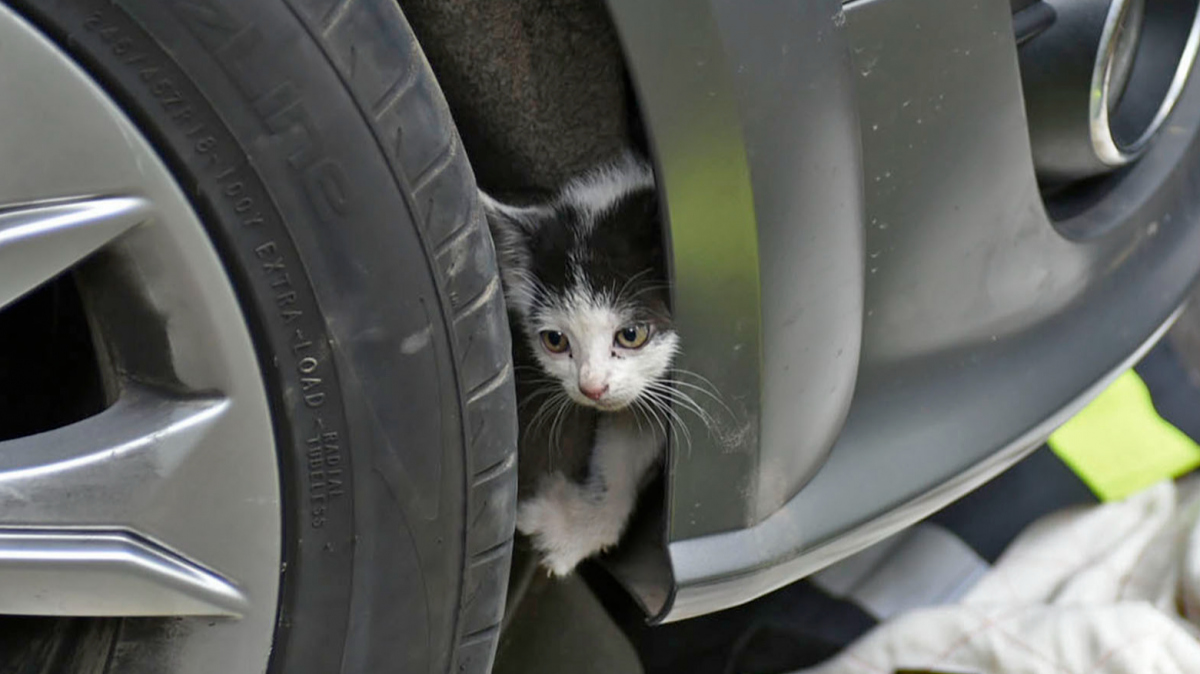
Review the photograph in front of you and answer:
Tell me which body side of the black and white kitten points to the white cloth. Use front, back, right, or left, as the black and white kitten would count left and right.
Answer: left

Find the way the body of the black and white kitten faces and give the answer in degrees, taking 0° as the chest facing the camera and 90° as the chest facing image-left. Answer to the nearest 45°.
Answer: approximately 0°
